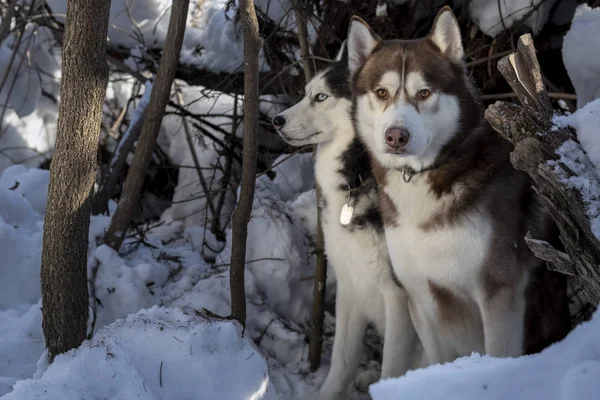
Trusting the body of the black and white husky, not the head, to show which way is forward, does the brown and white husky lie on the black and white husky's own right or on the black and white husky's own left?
on the black and white husky's own left

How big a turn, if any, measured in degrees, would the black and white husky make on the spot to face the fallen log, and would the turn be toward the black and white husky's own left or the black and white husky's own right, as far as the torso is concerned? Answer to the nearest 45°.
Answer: approximately 90° to the black and white husky's own left

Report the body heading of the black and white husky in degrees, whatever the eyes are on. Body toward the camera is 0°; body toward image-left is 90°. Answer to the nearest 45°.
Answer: approximately 45°

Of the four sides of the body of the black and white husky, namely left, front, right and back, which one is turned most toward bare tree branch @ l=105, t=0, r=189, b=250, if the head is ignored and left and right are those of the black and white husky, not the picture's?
right
